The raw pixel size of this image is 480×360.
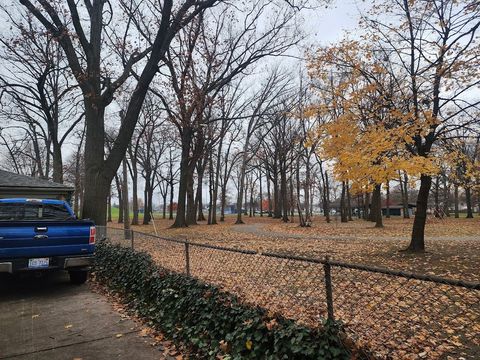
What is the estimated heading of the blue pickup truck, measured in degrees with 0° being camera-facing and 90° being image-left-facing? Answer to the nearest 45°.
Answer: approximately 180°
